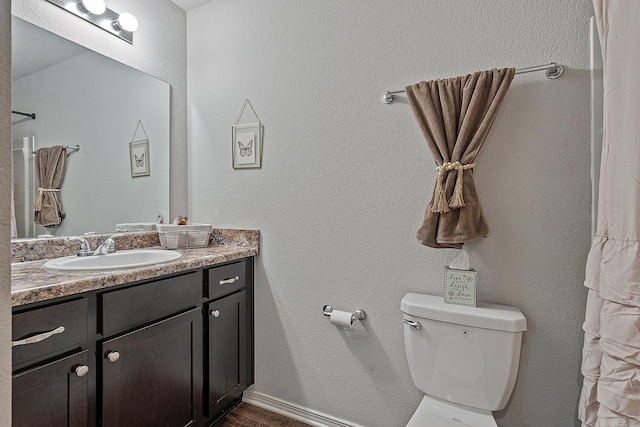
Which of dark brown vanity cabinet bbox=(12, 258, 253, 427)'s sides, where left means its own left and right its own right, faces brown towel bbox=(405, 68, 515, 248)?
front

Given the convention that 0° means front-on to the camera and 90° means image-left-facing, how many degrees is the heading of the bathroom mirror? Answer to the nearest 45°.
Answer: approximately 315°

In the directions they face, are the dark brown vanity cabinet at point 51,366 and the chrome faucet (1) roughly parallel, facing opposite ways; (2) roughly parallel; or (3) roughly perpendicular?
roughly parallel

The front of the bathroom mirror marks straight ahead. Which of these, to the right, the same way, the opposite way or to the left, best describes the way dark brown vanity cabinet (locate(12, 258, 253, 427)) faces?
the same way

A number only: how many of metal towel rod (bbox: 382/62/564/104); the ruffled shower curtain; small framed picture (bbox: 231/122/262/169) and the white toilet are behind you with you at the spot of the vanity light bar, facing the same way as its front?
0

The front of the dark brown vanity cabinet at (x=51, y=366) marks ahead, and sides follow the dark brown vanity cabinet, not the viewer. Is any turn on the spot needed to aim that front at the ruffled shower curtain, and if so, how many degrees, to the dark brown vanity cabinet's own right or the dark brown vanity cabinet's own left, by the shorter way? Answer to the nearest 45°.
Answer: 0° — it already faces it

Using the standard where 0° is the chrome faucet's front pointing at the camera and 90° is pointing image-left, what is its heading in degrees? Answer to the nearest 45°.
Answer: approximately 315°

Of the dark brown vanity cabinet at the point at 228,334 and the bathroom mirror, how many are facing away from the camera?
0

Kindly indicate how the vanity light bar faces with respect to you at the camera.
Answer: facing the viewer and to the right of the viewer

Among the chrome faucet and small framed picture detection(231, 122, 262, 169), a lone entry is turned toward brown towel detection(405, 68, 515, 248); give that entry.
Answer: the chrome faucet

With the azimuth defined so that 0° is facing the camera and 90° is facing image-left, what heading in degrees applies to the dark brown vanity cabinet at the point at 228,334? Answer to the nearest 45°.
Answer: approximately 315°

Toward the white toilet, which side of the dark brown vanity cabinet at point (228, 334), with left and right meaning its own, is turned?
front

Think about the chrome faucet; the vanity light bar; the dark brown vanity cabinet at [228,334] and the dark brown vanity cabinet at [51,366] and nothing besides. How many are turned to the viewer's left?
0

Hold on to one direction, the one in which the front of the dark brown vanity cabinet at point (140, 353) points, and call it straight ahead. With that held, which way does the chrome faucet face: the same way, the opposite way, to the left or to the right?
the same way

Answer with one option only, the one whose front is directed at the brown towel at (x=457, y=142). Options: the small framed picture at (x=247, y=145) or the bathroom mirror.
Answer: the bathroom mirror

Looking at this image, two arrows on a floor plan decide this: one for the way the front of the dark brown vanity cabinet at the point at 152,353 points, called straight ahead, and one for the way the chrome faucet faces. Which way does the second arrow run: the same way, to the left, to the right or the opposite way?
the same way
